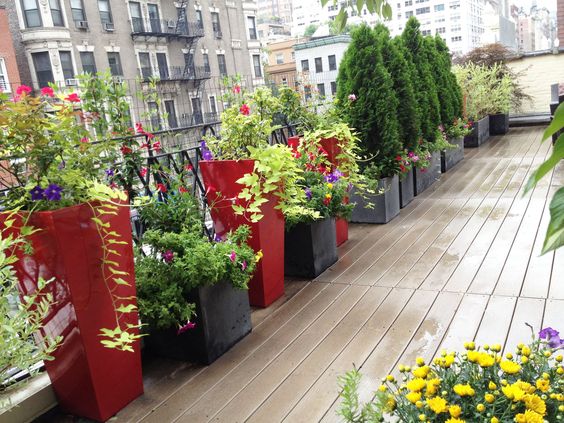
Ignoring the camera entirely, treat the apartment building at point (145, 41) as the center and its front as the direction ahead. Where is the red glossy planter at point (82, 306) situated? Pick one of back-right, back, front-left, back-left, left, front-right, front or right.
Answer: front-right

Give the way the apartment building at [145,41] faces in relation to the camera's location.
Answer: facing the viewer and to the right of the viewer

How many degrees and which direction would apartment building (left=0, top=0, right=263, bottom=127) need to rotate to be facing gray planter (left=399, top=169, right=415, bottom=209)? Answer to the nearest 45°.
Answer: approximately 45° to its right

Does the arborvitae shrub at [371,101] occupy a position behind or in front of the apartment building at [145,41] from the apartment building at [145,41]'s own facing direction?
in front

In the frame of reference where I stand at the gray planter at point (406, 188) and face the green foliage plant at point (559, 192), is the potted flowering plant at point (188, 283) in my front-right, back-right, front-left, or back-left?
front-right

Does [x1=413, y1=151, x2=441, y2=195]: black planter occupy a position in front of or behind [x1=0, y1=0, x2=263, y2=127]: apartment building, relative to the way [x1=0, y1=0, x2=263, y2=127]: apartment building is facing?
in front

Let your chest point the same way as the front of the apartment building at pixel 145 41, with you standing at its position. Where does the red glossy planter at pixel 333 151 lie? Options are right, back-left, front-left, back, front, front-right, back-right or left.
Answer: front-right

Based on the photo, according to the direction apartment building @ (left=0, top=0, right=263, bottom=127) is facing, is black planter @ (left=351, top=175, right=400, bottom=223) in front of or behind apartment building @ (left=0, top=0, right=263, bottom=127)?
in front

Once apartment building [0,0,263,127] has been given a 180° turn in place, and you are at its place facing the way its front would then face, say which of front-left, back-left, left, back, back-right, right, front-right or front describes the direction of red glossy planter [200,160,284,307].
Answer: back-left
